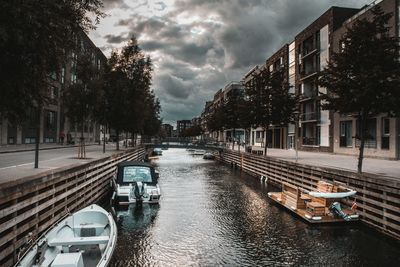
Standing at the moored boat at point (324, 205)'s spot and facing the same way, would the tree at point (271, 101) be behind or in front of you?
in front

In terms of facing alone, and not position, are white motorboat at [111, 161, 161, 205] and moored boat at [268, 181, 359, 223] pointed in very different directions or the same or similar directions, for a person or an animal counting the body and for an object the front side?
same or similar directions

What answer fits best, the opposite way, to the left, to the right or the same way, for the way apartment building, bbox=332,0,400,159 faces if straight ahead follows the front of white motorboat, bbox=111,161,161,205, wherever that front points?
to the left

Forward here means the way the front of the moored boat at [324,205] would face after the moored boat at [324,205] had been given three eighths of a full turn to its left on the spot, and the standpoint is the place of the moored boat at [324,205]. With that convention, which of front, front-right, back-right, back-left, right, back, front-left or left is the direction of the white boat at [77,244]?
front-right

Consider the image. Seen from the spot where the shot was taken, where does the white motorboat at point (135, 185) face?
facing away from the viewer

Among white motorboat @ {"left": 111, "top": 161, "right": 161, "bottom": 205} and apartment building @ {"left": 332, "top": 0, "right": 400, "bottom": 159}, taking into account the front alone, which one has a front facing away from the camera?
the white motorboat

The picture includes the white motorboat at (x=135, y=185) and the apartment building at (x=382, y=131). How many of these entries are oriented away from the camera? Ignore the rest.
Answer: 1

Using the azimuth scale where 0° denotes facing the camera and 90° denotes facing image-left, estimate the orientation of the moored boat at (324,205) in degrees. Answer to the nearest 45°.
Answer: approximately 135°

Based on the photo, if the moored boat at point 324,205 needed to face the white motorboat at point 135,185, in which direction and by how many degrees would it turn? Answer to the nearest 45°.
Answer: approximately 45° to its left

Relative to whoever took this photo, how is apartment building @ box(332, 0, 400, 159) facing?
facing the viewer and to the left of the viewer

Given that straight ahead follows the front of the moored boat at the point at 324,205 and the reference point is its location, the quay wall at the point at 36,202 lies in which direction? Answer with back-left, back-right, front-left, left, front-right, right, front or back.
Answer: left

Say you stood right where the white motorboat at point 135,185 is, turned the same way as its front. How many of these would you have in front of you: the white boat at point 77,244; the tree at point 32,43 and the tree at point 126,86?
1

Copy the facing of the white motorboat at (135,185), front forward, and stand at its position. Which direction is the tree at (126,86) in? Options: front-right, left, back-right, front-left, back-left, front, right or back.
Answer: front

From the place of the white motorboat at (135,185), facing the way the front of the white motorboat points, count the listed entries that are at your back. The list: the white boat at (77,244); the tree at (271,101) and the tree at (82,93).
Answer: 1

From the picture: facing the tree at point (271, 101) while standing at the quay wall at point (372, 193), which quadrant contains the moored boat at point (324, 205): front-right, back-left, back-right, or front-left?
front-left
